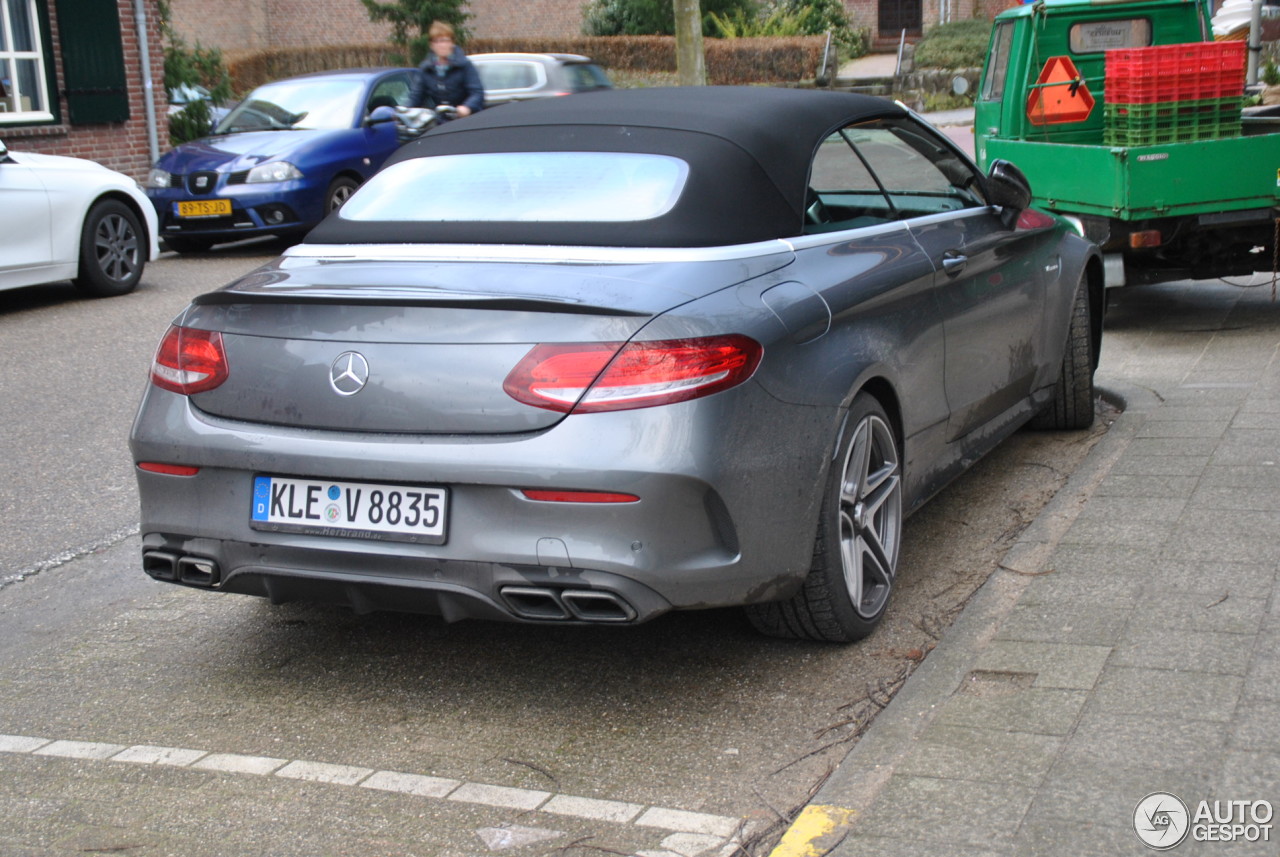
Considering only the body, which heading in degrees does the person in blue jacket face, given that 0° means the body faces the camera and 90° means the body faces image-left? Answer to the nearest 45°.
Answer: approximately 0°

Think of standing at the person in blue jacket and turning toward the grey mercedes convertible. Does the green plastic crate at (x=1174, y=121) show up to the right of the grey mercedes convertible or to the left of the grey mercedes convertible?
left

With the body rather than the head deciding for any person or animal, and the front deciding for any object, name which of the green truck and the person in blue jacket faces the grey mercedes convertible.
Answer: the person in blue jacket

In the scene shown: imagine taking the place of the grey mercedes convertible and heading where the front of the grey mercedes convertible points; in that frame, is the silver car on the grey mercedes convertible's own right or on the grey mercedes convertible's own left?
on the grey mercedes convertible's own left

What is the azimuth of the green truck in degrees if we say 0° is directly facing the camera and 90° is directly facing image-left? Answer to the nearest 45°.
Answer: approximately 135°

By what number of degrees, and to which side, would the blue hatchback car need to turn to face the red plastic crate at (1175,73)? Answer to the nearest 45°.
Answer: approximately 90° to its left

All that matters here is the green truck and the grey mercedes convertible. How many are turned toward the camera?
0

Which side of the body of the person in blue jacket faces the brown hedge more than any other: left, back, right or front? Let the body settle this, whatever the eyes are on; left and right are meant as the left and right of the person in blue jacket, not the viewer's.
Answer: back

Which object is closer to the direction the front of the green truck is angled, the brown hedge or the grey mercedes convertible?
the brown hedge

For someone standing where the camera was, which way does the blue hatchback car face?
facing the viewer and to the left of the viewer

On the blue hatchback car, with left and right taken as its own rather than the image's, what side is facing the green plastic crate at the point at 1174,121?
left

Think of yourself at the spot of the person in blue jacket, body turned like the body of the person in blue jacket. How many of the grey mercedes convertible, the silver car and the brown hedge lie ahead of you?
1

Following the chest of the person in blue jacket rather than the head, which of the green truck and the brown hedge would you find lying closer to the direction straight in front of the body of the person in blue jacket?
the green truck

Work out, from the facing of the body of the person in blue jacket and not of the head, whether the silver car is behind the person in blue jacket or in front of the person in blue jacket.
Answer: behind
